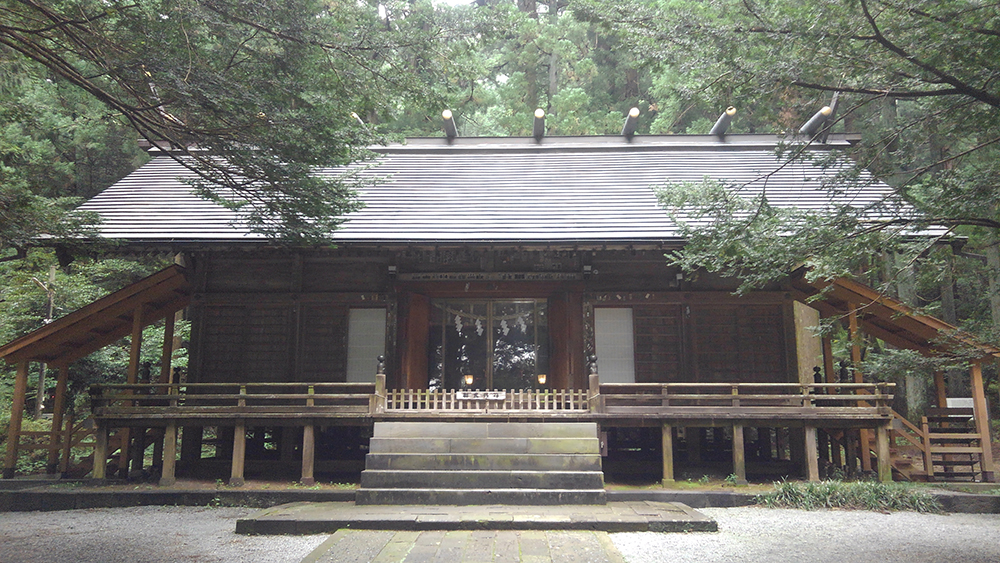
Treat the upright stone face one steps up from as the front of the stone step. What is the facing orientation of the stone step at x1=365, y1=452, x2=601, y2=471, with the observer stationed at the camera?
facing the viewer

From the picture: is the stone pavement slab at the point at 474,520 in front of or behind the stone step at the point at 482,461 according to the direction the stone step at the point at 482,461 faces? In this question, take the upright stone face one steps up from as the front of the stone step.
in front
